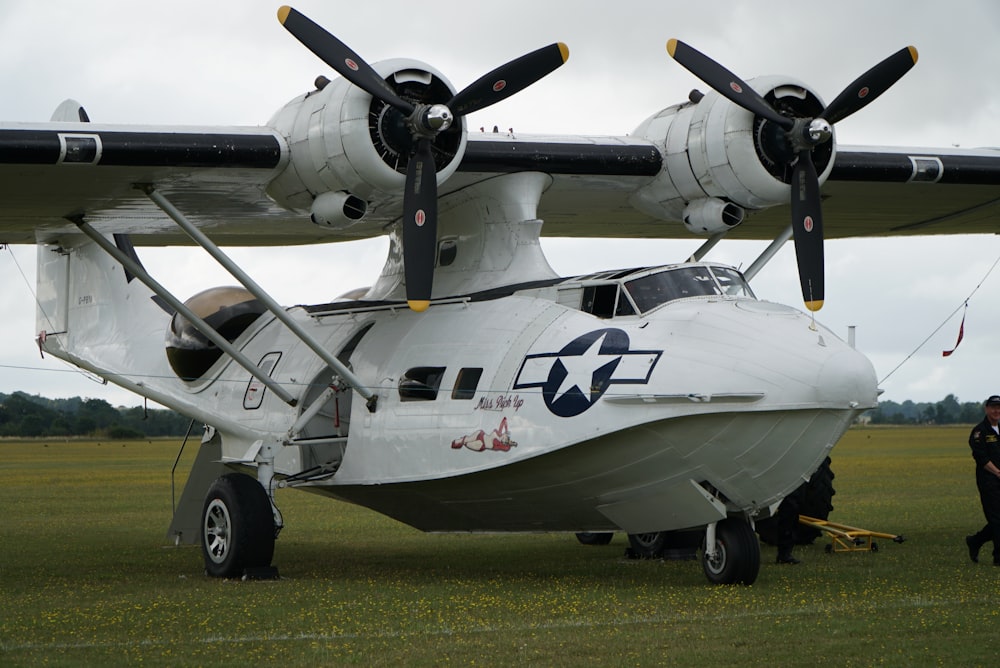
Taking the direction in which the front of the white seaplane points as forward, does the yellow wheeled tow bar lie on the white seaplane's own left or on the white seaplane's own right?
on the white seaplane's own left

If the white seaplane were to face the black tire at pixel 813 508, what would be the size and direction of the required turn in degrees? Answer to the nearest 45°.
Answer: approximately 90° to its left

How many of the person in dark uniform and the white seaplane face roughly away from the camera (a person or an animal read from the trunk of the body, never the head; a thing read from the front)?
0

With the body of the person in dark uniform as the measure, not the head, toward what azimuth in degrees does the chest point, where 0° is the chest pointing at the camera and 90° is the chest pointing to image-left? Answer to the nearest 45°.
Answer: approximately 315°

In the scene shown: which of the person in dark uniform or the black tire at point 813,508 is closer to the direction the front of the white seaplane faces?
the person in dark uniform
